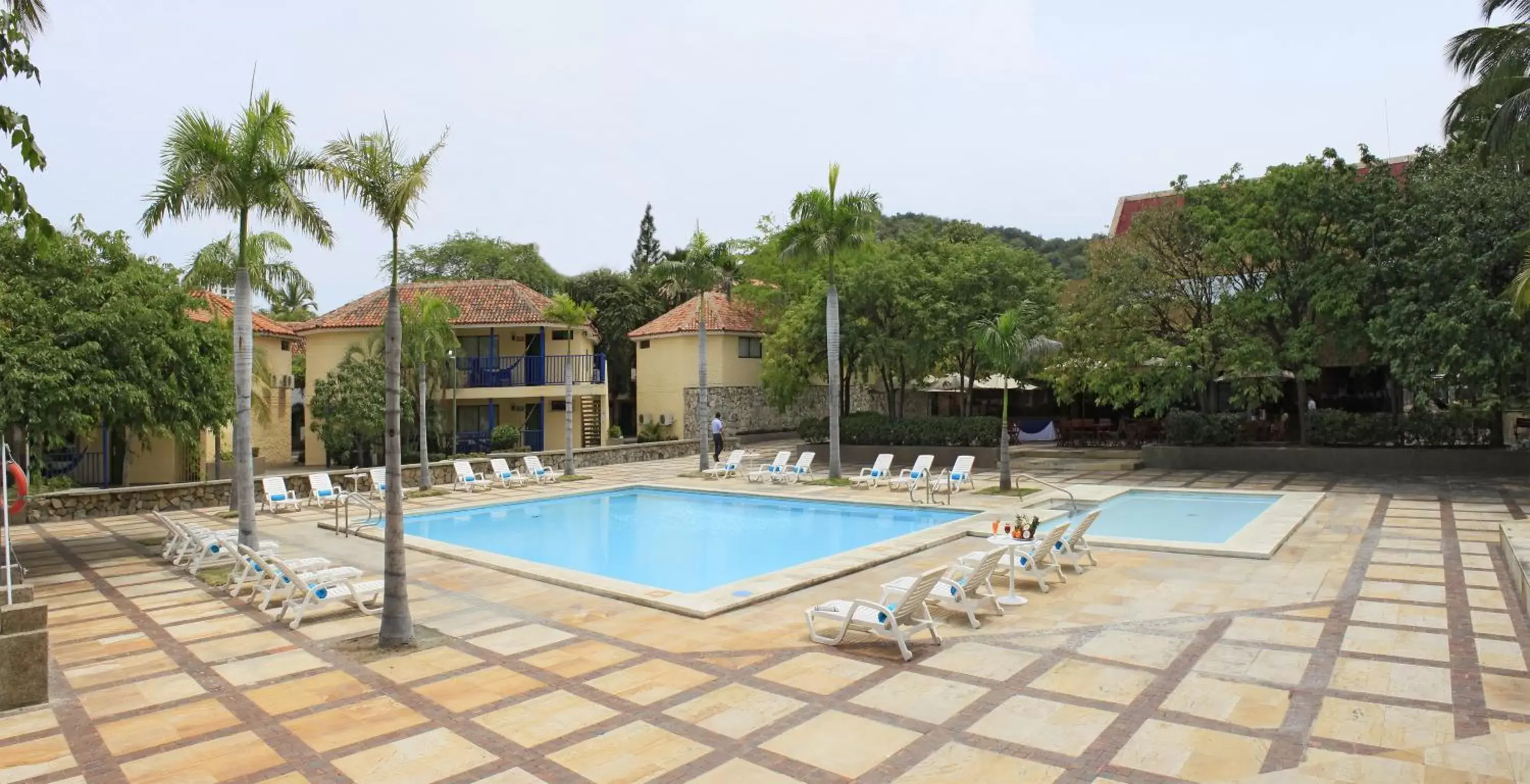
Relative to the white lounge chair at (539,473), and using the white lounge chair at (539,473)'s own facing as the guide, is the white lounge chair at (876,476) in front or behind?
in front

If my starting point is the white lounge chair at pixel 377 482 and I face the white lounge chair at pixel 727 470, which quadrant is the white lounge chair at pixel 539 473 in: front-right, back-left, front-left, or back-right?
front-left

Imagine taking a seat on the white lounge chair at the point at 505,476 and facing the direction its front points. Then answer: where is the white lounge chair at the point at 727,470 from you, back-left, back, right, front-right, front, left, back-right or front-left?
front-left

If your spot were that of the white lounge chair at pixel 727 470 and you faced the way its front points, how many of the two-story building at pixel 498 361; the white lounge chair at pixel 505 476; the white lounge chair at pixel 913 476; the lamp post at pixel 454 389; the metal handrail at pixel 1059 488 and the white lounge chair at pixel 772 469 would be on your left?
3

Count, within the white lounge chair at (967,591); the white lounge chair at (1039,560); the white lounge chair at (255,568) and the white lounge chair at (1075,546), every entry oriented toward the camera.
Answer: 0

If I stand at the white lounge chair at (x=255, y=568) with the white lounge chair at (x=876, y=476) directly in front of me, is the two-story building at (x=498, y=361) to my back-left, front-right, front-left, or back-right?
front-left

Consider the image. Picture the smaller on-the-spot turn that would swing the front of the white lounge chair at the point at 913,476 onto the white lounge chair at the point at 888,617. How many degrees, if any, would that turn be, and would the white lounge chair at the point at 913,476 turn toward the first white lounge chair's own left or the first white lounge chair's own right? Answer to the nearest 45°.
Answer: approximately 45° to the first white lounge chair's own left

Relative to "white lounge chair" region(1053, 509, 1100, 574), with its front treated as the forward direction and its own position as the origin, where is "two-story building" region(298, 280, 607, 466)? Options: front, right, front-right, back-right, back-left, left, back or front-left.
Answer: front

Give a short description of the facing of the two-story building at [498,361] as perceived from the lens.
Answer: facing the viewer

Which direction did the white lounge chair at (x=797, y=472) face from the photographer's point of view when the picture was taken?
facing the viewer and to the left of the viewer

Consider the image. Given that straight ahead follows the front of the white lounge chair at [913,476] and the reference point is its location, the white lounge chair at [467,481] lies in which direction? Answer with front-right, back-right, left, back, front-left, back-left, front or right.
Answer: front-right

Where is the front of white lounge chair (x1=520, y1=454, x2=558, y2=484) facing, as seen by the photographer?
facing the viewer and to the right of the viewer

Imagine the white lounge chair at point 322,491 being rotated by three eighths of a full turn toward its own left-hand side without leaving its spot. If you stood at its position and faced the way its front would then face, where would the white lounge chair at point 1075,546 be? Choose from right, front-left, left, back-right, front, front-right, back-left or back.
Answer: back-right

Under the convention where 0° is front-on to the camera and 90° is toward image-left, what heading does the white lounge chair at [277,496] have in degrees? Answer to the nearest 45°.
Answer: approximately 315°

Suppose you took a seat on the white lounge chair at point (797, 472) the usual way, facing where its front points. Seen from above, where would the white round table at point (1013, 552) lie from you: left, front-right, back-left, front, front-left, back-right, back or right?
front-left
